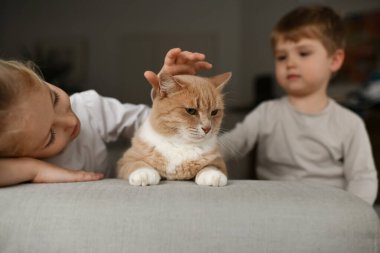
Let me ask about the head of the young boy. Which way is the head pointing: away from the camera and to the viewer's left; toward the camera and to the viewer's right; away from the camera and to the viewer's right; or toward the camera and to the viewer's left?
toward the camera and to the viewer's left

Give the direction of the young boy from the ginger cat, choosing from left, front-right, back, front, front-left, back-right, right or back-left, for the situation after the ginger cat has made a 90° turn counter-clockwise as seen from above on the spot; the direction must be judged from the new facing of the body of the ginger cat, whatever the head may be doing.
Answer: front-left

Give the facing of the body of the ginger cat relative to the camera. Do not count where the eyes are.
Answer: toward the camera
